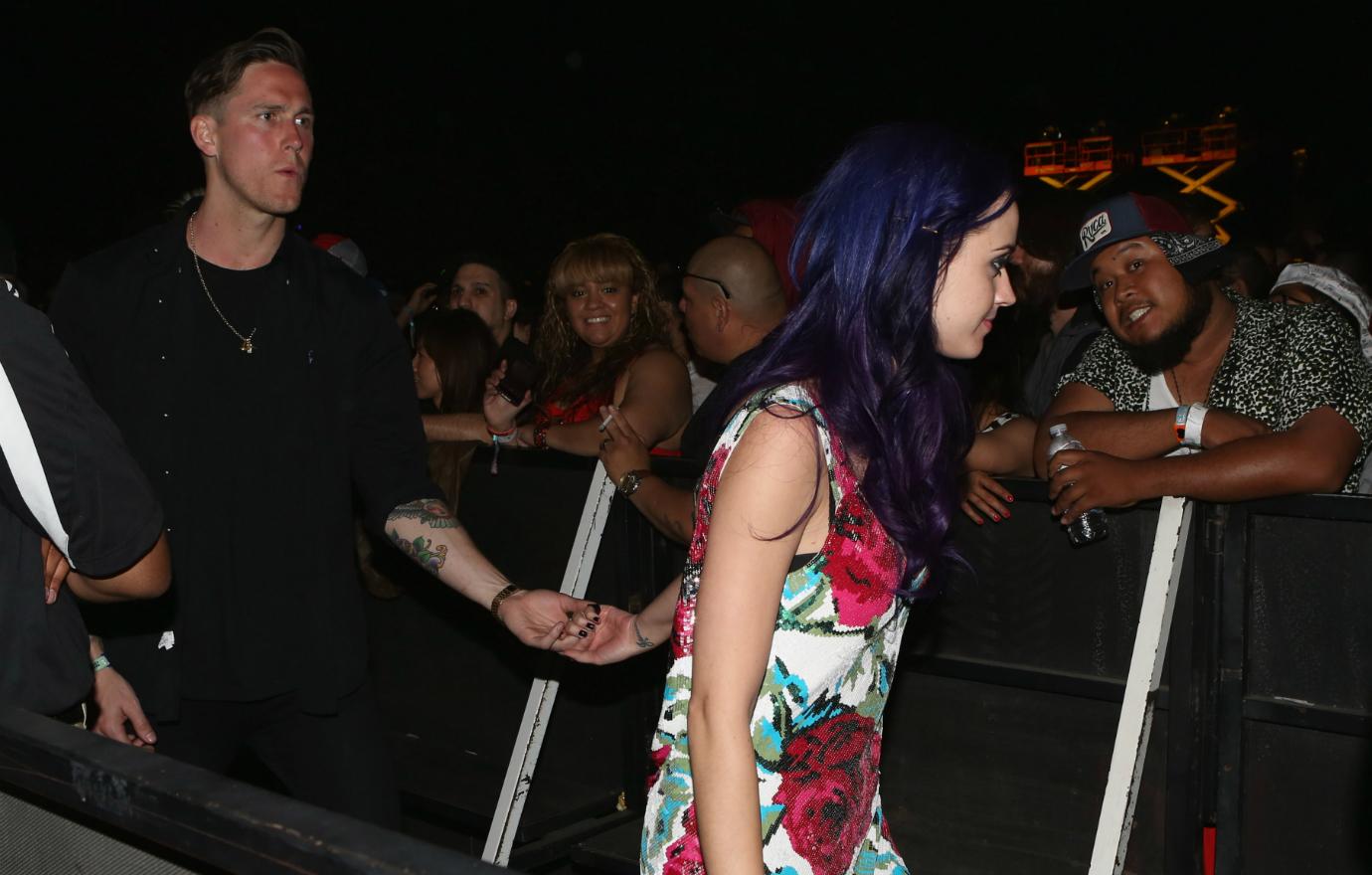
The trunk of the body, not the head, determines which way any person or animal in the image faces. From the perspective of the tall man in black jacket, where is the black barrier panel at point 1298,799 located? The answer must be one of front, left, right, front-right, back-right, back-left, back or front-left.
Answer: front-left

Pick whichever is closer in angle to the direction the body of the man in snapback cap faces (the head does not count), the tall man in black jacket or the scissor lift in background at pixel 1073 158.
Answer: the tall man in black jacket

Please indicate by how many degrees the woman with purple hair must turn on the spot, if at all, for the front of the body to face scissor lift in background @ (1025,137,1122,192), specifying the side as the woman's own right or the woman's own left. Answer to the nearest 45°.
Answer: approximately 90° to the woman's own left

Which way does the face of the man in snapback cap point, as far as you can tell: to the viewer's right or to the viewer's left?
to the viewer's left

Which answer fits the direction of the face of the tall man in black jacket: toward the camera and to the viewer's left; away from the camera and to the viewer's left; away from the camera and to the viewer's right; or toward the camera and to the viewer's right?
toward the camera and to the viewer's right

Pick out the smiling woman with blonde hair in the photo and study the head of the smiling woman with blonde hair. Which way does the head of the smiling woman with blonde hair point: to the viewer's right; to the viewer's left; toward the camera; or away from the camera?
toward the camera

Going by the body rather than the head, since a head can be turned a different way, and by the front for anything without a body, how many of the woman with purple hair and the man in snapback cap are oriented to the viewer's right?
1

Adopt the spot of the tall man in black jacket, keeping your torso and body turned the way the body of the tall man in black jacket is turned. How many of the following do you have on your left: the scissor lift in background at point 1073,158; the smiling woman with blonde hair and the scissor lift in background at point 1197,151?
3

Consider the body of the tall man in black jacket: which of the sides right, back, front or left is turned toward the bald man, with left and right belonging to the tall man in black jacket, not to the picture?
left

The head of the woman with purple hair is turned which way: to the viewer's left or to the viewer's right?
to the viewer's right

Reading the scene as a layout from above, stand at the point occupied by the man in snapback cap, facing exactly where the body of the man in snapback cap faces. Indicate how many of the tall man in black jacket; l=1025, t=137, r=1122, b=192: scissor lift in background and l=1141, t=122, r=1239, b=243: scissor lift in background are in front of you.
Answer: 1

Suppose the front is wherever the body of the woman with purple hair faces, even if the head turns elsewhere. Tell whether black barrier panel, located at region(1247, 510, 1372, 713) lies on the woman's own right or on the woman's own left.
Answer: on the woman's own left

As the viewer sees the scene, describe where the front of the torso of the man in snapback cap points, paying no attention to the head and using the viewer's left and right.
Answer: facing the viewer and to the left of the viewer

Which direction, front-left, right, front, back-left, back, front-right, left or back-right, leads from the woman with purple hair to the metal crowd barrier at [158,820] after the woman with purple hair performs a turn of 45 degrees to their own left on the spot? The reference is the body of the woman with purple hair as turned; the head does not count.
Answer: back

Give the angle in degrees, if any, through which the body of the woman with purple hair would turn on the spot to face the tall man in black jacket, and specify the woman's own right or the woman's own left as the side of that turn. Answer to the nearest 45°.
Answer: approximately 135° to the woman's own left

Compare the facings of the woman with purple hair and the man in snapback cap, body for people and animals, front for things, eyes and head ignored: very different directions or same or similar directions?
very different directions

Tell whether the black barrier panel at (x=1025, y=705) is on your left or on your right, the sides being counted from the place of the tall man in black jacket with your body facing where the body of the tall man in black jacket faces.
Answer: on your left

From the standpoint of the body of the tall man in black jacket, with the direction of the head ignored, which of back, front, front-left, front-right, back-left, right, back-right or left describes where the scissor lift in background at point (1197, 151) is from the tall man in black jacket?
left

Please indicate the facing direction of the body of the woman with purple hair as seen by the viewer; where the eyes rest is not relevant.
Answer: to the viewer's right
